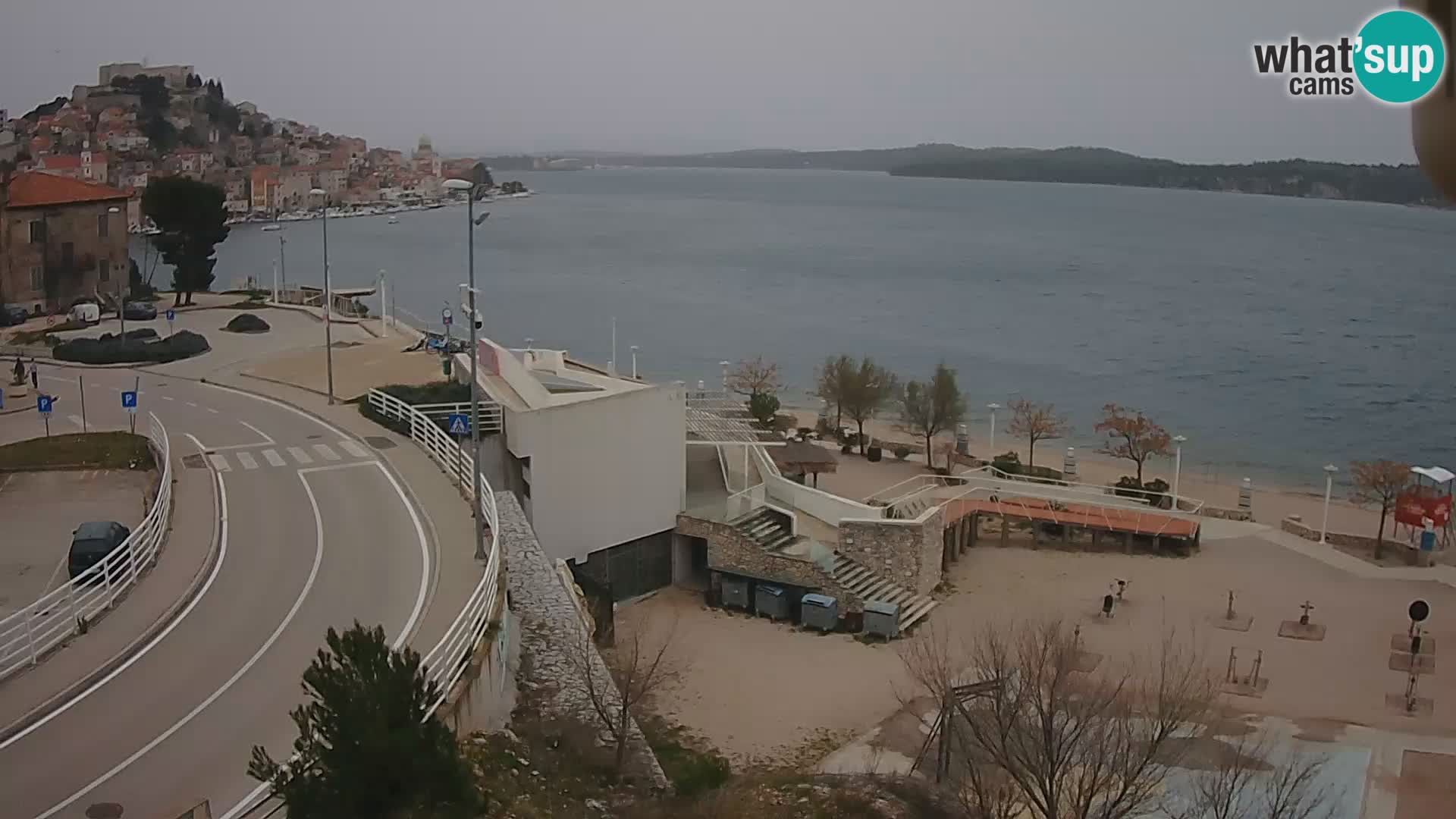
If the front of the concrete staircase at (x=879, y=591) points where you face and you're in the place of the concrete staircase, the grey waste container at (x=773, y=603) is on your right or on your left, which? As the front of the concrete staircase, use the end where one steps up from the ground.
on your right

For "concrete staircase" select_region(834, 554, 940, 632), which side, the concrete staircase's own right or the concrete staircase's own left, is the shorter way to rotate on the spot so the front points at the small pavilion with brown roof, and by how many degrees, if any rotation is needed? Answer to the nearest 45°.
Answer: approximately 135° to the concrete staircase's own left

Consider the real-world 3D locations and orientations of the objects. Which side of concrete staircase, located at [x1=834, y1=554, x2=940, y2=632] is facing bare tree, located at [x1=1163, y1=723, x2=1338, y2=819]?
front

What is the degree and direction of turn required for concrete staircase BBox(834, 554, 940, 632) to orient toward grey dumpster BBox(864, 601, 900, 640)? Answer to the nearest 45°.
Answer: approximately 45° to its right

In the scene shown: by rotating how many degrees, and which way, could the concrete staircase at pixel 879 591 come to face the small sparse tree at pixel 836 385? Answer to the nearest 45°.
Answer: approximately 135° to its left

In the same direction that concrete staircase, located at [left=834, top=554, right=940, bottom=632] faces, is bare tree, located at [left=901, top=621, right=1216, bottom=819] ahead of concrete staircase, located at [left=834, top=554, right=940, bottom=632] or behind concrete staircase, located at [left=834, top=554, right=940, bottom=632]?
ahead

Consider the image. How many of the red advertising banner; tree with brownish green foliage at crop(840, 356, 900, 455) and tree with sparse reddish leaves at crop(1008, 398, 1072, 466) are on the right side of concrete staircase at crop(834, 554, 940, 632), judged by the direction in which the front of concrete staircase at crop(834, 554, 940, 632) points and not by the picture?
0

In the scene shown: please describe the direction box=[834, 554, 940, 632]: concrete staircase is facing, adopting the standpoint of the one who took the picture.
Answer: facing the viewer and to the right of the viewer

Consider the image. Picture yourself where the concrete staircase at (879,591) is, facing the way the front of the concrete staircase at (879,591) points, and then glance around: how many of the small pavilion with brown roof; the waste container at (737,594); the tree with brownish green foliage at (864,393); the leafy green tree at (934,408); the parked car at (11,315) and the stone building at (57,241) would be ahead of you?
0

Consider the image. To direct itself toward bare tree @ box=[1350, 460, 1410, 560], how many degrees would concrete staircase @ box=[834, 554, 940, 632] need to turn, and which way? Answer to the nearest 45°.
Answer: approximately 90° to its left

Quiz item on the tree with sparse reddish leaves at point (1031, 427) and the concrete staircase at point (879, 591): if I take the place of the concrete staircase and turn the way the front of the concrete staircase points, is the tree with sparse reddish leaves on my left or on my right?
on my left

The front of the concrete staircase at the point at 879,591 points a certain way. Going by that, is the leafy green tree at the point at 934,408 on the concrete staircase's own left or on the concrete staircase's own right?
on the concrete staircase's own left

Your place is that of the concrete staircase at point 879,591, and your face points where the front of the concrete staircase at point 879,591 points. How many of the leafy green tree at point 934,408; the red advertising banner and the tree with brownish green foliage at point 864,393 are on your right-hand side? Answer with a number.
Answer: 0

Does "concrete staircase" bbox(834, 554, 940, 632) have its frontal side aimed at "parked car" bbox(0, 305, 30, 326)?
no

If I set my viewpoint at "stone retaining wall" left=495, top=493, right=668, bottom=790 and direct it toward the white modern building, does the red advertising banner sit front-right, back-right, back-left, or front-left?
front-right

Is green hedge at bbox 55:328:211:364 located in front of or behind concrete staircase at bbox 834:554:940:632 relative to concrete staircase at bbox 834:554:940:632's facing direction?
behind

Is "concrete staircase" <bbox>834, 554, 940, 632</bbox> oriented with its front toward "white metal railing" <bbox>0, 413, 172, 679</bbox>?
no
